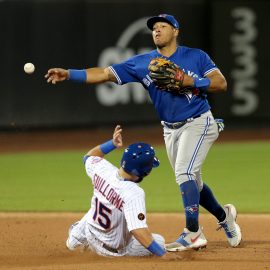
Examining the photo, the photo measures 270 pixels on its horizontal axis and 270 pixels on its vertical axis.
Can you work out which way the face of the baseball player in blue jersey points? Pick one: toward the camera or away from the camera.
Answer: toward the camera

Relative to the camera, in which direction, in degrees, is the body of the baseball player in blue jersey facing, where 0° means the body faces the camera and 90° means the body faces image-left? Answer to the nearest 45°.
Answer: approximately 45°
